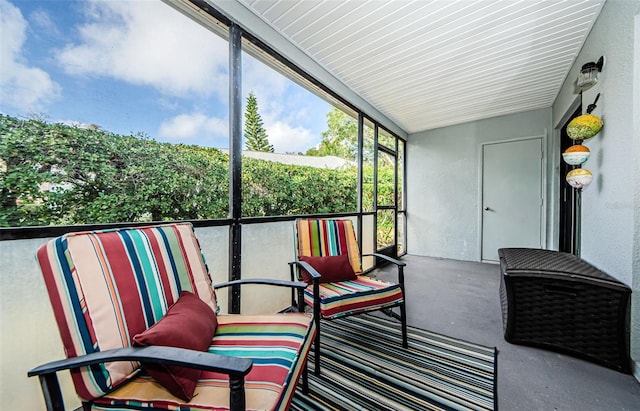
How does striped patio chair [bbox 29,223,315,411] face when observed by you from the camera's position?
facing the viewer and to the right of the viewer

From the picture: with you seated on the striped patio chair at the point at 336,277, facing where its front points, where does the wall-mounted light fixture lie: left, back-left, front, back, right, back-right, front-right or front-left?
front-left

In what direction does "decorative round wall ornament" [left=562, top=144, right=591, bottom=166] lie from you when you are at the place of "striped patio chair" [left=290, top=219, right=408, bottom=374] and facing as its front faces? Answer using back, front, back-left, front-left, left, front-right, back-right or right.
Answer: front-left

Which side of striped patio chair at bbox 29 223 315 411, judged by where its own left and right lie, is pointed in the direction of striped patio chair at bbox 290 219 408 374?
left

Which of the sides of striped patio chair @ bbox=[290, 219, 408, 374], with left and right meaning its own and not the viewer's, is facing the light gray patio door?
left

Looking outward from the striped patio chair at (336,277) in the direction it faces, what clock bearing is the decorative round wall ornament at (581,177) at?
The decorative round wall ornament is roughly at 10 o'clock from the striped patio chair.

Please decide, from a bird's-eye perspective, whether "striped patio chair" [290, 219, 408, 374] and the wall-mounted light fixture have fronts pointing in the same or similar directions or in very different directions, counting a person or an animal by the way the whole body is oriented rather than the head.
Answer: very different directions

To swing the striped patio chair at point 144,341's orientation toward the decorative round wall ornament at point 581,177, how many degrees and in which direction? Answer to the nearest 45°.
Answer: approximately 45° to its left

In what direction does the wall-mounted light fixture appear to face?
to the viewer's left

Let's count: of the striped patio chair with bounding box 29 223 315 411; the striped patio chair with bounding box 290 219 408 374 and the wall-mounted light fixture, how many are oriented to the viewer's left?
1

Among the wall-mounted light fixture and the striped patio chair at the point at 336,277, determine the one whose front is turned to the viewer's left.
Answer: the wall-mounted light fixture

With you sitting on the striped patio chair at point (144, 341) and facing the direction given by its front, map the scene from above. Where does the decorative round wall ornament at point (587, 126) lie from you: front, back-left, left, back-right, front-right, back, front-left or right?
front-left

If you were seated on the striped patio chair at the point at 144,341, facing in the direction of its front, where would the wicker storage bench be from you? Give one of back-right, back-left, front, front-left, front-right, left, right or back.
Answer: front-left
